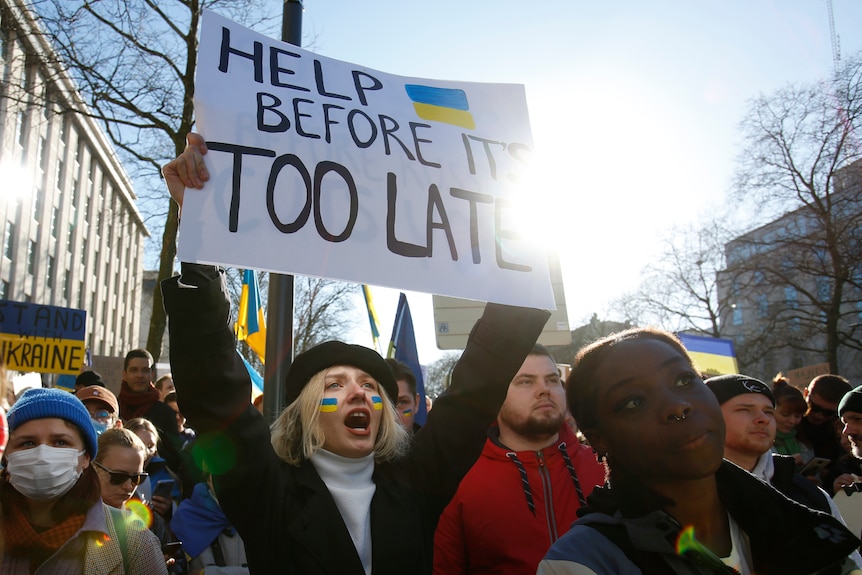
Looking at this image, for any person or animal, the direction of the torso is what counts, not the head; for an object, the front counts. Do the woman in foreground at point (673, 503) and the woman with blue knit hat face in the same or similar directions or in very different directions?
same or similar directions

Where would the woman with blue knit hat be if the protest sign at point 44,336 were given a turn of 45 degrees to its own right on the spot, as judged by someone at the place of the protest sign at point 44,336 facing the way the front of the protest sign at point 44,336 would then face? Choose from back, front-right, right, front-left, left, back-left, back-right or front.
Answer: front-left

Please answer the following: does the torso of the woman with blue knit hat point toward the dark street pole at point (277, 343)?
no

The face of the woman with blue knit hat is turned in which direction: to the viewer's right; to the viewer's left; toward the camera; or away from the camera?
toward the camera

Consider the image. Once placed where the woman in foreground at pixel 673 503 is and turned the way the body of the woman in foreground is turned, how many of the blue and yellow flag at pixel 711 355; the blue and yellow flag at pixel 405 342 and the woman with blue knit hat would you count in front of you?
0

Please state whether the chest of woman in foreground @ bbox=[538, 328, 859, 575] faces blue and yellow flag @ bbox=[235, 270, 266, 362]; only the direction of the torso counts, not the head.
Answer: no

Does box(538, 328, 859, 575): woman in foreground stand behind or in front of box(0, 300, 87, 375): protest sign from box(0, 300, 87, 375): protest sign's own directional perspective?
in front

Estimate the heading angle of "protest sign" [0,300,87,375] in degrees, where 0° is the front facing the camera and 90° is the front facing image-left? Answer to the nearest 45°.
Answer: approximately 0°

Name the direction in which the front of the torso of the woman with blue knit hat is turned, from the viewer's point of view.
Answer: toward the camera

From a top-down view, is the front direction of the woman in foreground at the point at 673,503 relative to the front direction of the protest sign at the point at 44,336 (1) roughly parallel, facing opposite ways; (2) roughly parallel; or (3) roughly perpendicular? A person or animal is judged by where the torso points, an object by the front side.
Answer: roughly parallel
